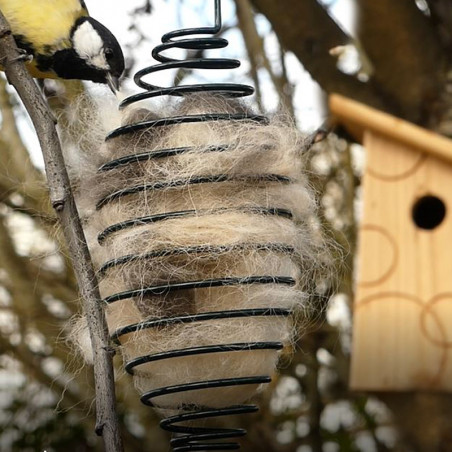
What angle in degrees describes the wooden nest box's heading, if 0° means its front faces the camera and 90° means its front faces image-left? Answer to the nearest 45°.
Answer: approximately 0°

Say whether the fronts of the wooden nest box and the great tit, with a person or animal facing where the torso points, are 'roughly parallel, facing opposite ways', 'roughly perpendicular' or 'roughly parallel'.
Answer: roughly perpendicular

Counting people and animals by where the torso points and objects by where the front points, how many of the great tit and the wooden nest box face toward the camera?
1

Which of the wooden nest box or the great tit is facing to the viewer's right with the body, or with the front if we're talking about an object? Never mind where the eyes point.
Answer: the great tit

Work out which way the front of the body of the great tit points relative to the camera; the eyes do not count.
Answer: to the viewer's right

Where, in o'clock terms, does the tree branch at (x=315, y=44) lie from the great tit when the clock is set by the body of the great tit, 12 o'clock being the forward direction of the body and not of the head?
The tree branch is roughly at 10 o'clock from the great tit.
